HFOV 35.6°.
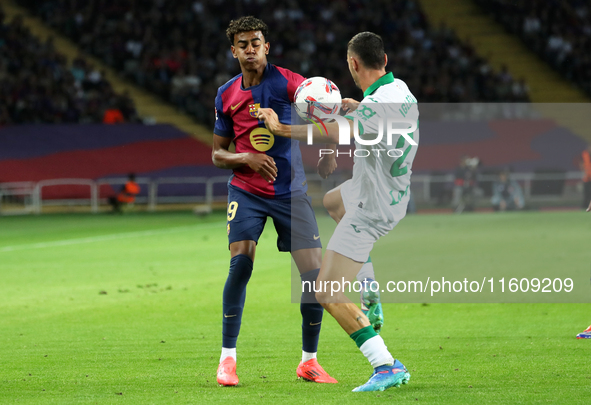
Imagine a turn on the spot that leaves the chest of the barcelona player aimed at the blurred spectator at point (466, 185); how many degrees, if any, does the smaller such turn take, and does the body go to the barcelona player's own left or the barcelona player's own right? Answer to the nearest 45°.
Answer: approximately 180°

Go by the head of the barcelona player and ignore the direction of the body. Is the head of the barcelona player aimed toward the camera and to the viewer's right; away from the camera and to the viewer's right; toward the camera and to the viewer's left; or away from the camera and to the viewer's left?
toward the camera and to the viewer's right

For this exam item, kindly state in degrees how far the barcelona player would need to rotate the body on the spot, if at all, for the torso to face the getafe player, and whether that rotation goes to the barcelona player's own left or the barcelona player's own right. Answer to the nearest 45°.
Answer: approximately 45° to the barcelona player's own left

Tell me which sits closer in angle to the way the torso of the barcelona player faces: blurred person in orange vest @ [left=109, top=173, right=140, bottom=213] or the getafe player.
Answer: the getafe player

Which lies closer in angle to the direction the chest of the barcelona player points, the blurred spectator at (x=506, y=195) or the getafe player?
the getafe player

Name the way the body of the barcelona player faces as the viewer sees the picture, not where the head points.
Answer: toward the camera

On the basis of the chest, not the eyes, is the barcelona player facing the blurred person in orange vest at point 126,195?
no

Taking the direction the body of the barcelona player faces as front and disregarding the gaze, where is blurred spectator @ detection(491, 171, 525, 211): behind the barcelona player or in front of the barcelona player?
behind

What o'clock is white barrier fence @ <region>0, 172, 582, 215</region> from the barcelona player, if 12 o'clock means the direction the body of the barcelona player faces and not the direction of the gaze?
The white barrier fence is roughly at 6 o'clock from the barcelona player.

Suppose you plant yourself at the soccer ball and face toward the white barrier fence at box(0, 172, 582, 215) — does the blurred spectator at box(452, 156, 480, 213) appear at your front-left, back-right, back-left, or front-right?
front-right

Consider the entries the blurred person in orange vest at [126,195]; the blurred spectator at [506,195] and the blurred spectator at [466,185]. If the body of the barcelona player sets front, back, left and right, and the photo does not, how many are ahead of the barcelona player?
0
